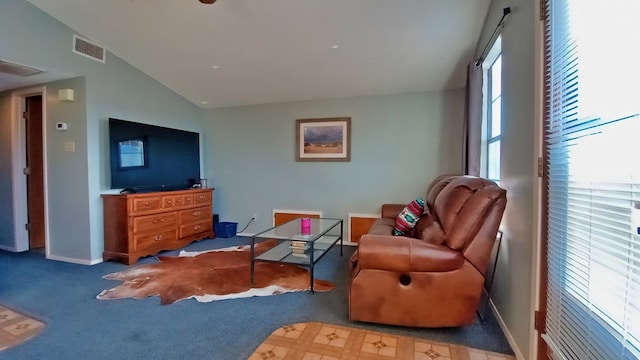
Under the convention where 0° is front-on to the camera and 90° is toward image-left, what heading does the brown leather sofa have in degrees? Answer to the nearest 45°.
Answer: approximately 90°

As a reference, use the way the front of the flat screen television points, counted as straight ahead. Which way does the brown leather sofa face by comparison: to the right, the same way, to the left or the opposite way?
the opposite way

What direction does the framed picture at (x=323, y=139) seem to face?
toward the camera

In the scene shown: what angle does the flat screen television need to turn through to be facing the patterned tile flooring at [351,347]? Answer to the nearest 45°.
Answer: approximately 45° to its right

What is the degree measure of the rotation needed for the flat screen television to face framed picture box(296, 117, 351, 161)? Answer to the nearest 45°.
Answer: approximately 45° to its left

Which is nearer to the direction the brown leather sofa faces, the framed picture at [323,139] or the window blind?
the framed picture

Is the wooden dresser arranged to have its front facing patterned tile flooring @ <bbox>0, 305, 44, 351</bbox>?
no

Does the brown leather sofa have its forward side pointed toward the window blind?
no

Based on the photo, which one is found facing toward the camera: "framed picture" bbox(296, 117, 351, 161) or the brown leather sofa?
the framed picture

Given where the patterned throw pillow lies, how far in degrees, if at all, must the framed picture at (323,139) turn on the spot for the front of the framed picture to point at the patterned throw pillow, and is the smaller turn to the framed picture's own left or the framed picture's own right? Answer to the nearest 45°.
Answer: approximately 45° to the framed picture's own left

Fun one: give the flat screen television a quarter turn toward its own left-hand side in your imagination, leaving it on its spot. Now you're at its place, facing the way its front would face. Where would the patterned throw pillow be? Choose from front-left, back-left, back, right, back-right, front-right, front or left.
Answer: right

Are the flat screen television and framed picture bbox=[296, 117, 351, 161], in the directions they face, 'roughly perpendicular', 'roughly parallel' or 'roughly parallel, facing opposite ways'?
roughly perpendicular

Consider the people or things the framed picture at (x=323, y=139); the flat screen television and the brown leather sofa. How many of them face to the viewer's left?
1

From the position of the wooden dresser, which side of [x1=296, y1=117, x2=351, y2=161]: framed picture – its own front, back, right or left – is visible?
right

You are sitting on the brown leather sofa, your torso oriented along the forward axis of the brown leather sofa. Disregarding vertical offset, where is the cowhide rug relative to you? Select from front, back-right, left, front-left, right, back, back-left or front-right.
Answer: front

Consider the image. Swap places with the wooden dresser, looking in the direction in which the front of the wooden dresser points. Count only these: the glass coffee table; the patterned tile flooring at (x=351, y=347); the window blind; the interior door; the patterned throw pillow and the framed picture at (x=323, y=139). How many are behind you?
1

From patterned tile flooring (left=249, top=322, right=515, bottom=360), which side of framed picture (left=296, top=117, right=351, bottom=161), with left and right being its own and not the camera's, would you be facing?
front

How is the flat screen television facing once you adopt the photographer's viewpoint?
facing the viewer and to the right of the viewer

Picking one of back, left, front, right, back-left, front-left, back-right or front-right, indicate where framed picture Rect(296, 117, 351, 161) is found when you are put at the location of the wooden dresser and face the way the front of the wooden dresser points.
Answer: front-left
